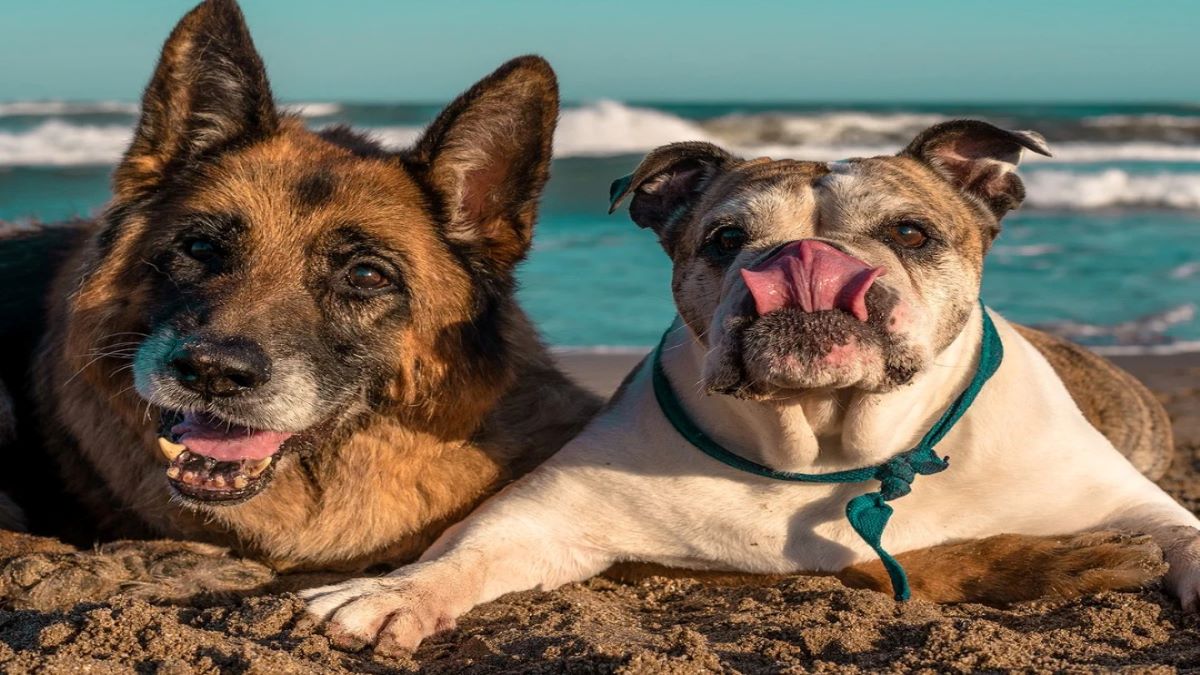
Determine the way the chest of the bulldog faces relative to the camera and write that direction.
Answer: toward the camera

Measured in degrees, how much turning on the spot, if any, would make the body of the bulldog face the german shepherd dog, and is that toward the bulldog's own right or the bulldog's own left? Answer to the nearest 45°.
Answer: approximately 90° to the bulldog's own right
